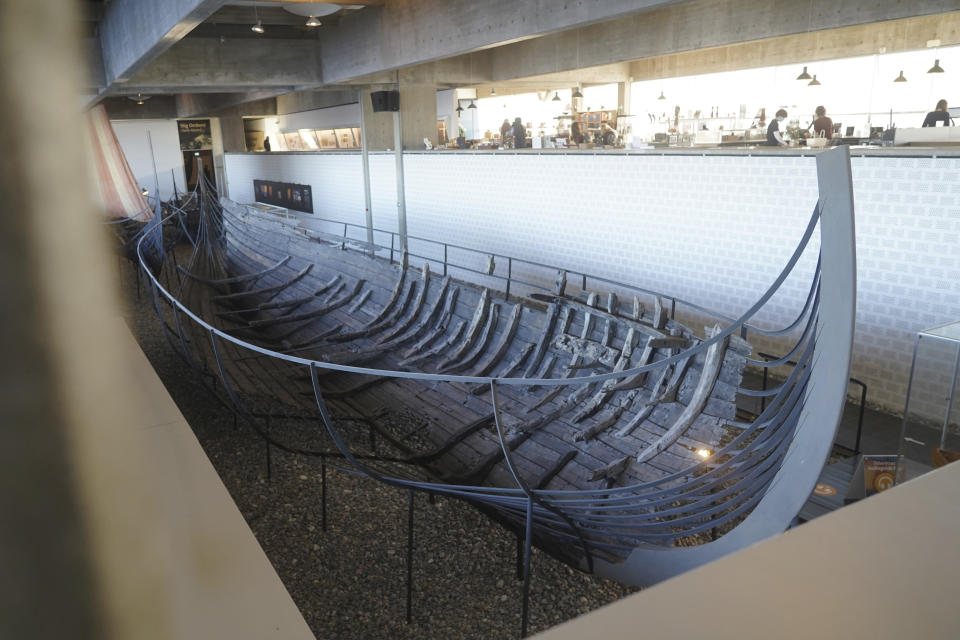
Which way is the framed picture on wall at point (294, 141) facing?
toward the camera

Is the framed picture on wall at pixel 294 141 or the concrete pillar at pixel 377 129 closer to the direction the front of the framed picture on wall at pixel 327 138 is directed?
the concrete pillar

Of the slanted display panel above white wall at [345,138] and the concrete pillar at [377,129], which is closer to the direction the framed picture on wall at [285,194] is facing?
the concrete pillar

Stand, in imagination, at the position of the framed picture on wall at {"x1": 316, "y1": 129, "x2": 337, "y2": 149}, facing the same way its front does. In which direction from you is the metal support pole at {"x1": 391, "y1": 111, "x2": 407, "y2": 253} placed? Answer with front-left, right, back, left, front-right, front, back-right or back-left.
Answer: front

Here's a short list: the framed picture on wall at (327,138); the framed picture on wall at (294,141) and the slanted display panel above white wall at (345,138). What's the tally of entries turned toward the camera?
3

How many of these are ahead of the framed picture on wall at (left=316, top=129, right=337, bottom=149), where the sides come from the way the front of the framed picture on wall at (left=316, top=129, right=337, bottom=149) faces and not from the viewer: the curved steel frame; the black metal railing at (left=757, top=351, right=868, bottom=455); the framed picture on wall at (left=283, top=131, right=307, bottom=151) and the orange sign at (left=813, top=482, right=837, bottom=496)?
3

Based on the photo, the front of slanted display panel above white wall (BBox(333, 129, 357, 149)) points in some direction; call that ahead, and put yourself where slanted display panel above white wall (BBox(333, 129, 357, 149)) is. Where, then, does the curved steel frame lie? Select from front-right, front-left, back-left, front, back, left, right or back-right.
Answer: front

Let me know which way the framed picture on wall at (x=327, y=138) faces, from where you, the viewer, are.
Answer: facing the viewer

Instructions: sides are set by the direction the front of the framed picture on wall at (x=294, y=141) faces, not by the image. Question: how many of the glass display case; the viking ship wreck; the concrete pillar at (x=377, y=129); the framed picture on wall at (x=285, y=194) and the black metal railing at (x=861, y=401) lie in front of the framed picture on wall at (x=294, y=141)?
5

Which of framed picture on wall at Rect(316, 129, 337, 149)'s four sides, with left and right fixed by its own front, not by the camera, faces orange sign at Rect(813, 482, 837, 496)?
front

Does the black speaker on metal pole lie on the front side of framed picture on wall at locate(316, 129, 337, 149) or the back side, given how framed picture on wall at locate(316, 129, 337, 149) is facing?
on the front side

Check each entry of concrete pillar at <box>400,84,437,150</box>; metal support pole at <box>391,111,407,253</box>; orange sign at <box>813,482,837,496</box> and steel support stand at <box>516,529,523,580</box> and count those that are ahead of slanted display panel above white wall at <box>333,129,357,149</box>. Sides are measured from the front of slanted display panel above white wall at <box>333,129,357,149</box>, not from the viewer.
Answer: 4

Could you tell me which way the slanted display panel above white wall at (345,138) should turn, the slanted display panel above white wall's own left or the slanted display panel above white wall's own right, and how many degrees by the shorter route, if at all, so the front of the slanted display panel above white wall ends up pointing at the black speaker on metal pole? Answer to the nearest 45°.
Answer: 0° — it already faces it

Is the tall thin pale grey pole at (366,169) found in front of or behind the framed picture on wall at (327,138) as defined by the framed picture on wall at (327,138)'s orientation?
in front
